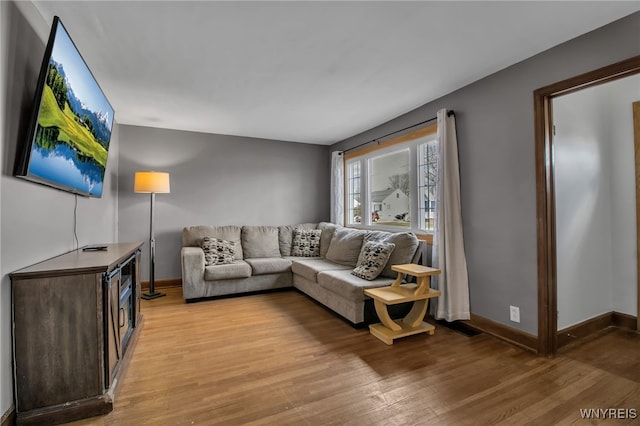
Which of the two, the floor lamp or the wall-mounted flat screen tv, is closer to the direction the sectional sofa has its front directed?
the wall-mounted flat screen tv

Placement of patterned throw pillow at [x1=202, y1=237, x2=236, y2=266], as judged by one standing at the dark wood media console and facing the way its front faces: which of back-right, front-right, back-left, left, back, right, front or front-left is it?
front-left

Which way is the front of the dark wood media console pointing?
to the viewer's right

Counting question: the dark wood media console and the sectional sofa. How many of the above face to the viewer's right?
1

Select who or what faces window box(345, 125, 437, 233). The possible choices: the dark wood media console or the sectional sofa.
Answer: the dark wood media console

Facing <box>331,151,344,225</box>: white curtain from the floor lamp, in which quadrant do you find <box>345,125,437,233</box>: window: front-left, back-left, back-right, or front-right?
front-right

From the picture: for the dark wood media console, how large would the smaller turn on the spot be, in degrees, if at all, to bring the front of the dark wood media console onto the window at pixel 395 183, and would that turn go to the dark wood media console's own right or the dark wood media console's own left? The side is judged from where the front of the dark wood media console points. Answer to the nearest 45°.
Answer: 0° — it already faces it

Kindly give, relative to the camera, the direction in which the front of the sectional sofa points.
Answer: facing the viewer and to the left of the viewer

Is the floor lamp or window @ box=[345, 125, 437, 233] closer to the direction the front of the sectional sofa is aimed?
the floor lamp

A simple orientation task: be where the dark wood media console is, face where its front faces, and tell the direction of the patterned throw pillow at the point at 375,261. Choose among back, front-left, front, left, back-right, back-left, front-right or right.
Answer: front

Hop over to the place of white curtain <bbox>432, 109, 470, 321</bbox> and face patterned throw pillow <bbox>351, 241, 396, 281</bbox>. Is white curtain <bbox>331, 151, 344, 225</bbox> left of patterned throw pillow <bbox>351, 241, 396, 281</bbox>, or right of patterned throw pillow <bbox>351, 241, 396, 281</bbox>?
right

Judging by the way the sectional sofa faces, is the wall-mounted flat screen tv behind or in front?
in front

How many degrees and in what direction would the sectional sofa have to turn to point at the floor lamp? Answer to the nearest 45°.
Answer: approximately 45° to its right

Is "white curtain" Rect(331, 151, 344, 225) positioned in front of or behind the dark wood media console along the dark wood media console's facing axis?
in front
